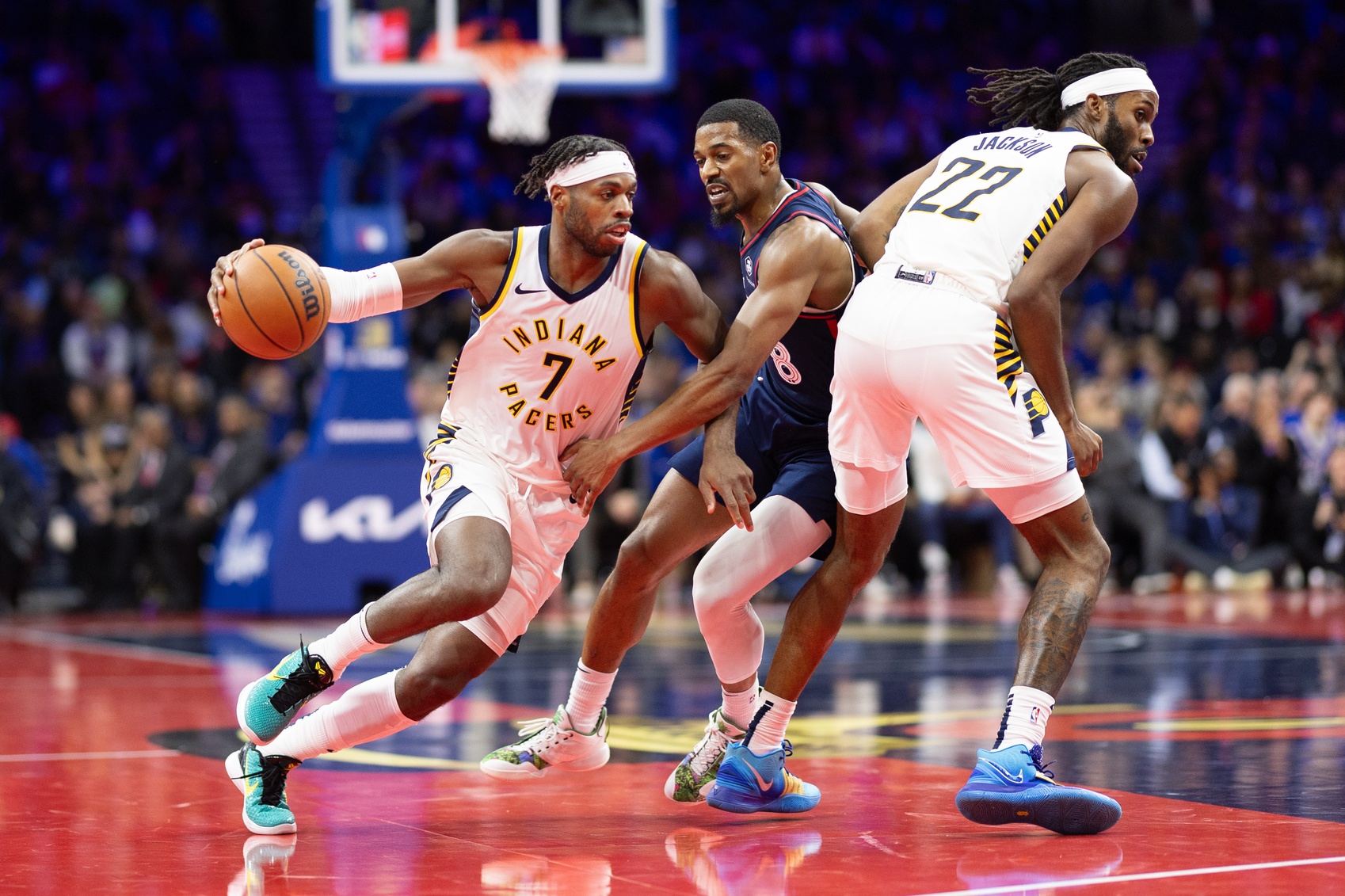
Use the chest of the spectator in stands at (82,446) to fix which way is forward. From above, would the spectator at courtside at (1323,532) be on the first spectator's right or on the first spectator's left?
on the first spectator's left

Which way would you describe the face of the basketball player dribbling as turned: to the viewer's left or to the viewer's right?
to the viewer's right

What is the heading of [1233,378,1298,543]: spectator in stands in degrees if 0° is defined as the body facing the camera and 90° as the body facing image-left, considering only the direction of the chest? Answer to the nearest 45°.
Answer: approximately 0°

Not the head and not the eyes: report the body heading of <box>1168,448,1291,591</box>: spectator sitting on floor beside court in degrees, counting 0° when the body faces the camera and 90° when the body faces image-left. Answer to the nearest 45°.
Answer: approximately 0°

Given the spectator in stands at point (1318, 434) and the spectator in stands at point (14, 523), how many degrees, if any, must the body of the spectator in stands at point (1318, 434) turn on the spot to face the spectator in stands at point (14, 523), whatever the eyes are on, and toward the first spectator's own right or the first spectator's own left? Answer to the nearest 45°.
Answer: approximately 90° to the first spectator's own right

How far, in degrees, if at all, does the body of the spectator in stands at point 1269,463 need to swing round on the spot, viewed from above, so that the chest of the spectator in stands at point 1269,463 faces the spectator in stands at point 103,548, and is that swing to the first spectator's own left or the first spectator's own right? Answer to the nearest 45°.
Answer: approximately 90° to the first spectator's own right
